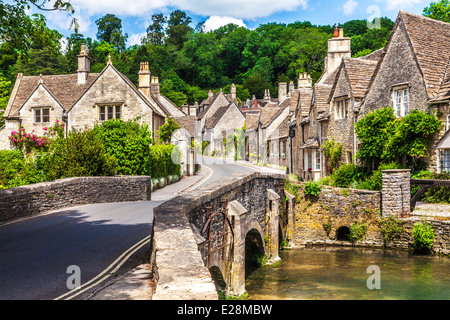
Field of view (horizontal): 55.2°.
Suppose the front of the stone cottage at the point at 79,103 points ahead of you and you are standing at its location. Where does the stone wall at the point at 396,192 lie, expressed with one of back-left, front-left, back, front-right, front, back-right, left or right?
front-left

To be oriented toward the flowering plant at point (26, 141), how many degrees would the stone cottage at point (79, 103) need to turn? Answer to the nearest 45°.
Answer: approximately 45° to its right

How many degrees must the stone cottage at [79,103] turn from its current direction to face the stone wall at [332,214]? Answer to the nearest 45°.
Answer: approximately 45° to its left

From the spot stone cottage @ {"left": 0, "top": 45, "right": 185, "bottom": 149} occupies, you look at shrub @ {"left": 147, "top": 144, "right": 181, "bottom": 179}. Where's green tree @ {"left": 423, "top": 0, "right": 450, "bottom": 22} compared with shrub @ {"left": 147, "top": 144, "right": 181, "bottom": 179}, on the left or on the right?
left

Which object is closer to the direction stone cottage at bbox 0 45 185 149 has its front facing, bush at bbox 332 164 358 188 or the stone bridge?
the stone bridge

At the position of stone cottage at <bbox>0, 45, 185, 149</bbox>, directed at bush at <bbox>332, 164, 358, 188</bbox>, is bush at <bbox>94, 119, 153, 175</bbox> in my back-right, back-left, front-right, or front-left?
front-right

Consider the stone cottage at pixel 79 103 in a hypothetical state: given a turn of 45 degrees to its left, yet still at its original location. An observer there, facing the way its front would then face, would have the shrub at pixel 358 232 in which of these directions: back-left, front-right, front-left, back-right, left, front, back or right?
front

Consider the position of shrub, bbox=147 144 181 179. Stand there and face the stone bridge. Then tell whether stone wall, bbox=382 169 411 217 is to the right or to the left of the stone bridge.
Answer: left

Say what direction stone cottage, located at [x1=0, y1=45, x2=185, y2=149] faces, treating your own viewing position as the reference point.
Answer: facing the viewer

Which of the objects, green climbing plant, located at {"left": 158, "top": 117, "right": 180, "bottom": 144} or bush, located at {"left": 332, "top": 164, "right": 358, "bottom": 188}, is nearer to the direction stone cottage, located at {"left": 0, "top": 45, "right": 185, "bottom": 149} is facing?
the bush

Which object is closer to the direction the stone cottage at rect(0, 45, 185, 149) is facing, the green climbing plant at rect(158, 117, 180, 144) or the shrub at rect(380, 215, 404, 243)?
the shrub

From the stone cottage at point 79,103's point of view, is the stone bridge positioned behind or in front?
in front

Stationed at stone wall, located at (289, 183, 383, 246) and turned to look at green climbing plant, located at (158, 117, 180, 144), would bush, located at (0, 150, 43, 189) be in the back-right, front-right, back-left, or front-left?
front-left

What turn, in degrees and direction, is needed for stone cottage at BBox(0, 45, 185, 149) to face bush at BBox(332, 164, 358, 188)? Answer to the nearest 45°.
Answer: approximately 45° to its left

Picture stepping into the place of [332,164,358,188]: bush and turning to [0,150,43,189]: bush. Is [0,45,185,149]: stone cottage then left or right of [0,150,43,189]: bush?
right

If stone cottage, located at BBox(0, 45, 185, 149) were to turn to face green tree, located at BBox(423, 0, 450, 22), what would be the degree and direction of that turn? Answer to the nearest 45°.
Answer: approximately 90° to its left

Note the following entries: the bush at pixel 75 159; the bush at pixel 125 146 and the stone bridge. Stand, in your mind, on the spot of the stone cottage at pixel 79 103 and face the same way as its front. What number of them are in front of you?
3

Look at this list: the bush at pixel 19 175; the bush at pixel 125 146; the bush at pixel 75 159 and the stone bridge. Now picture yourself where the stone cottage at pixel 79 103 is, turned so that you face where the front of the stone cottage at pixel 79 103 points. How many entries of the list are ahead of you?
4
